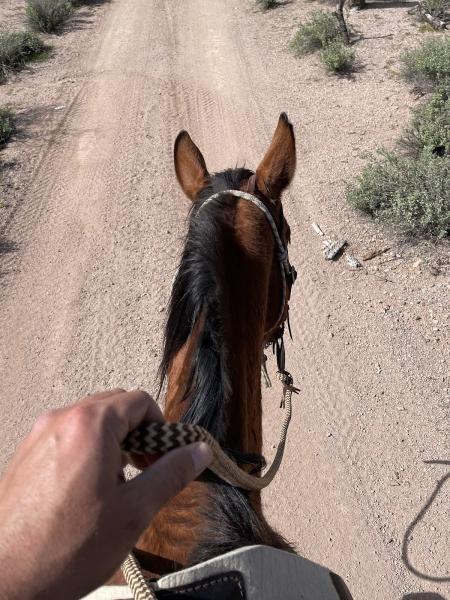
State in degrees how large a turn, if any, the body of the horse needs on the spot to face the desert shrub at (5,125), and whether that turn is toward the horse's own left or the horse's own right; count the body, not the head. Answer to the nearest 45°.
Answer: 0° — it already faces it

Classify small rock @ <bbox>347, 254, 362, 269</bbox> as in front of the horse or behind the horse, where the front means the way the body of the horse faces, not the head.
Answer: in front

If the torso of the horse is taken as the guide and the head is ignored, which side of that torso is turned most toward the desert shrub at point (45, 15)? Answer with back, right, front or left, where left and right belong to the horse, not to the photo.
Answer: front

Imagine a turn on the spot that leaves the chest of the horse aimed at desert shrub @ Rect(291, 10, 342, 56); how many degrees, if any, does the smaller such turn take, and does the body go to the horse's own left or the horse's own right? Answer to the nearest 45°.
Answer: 0° — it already faces it

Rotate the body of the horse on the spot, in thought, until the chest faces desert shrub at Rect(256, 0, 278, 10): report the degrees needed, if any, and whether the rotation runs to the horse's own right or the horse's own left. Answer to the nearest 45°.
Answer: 0° — it already faces it

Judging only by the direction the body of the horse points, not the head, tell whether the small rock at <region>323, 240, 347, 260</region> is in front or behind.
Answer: in front

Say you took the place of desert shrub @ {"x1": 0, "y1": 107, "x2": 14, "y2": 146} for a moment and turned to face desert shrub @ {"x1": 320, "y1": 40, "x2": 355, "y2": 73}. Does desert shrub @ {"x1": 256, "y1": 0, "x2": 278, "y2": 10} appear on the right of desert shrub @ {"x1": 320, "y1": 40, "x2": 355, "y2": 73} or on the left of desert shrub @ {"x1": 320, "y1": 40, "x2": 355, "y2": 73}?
left

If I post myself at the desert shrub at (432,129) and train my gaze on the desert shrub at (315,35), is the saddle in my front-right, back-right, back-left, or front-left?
back-left

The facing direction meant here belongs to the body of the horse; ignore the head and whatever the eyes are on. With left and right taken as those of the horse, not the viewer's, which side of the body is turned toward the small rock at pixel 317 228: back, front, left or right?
front

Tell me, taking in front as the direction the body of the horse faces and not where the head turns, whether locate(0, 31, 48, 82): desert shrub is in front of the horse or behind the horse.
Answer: in front

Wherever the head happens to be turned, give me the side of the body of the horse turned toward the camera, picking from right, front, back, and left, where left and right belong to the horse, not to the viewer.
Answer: back

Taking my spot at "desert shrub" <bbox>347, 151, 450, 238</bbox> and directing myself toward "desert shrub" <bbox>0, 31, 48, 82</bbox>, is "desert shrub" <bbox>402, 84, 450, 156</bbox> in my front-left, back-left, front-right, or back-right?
front-right
